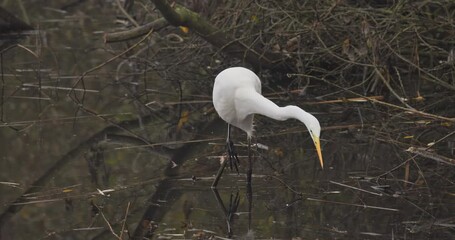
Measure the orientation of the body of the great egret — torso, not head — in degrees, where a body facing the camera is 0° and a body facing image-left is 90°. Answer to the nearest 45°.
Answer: approximately 315°

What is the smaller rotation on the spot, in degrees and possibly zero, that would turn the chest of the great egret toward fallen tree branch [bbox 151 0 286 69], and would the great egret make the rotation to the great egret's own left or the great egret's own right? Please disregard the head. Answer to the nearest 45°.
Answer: approximately 135° to the great egret's own left
